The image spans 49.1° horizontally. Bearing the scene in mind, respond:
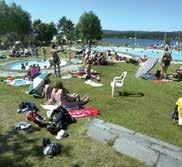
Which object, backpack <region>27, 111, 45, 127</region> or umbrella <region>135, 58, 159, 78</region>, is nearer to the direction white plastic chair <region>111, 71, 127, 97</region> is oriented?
the backpack

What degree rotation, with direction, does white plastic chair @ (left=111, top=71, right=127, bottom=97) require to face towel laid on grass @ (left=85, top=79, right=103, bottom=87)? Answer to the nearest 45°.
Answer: approximately 45° to its right

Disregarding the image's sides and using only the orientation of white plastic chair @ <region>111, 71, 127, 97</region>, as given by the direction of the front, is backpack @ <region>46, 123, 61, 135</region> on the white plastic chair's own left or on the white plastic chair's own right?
on the white plastic chair's own left

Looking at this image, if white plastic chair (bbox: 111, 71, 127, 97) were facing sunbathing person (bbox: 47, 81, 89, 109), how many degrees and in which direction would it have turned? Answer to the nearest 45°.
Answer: approximately 45° to its left

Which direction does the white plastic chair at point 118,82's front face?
to the viewer's left

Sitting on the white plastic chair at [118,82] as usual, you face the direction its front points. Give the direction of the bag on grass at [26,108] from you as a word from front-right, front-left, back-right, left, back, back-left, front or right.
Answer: front-left

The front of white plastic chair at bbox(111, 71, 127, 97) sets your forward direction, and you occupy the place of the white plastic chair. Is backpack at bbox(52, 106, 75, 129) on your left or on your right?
on your left

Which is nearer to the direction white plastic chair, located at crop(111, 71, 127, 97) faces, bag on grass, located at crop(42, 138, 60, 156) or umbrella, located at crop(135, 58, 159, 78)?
the bag on grass

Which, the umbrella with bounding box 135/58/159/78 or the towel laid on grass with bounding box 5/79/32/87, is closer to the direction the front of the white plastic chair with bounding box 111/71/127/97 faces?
the towel laid on grass

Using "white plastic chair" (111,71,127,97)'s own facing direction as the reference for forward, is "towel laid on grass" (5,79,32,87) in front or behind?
in front
